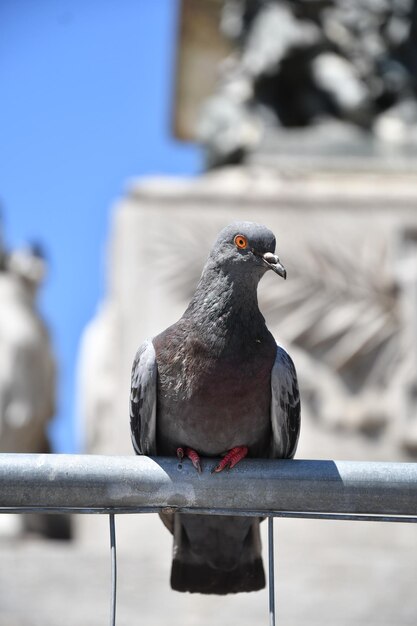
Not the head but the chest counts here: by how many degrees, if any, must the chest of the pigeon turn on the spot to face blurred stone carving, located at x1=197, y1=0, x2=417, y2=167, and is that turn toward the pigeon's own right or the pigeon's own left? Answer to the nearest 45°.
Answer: approximately 180°

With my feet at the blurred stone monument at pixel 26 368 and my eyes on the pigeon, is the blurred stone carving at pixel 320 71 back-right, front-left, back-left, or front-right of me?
back-left

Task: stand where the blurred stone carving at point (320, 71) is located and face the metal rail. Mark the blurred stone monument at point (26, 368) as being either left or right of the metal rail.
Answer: right

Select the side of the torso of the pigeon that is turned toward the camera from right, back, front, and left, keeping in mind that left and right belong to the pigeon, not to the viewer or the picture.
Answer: front

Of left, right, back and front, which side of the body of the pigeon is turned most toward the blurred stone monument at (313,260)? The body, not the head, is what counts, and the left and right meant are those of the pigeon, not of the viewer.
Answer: back

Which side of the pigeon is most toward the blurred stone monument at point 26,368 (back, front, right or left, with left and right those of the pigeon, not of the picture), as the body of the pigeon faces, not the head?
back
